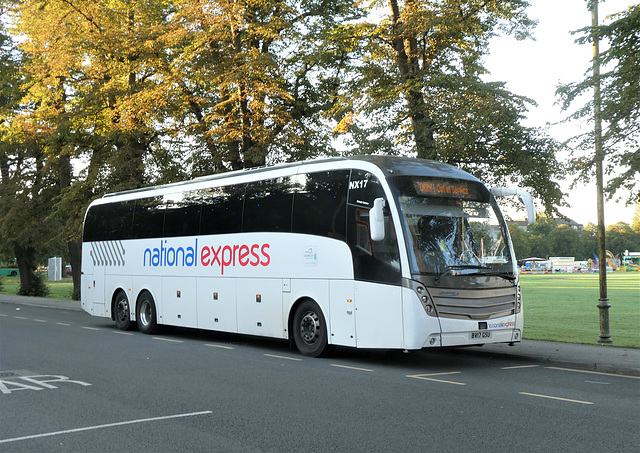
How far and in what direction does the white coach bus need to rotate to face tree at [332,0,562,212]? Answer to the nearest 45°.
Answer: approximately 90° to its left

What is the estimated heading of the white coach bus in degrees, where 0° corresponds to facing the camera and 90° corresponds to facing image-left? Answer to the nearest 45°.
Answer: approximately 315°

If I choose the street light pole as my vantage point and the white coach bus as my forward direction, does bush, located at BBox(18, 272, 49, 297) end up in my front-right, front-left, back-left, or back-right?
front-right

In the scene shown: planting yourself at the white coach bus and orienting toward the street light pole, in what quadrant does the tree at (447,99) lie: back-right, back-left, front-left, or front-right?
front-left

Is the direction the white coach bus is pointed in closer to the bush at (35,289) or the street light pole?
the street light pole

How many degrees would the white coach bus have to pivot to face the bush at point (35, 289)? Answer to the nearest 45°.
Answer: approximately 180°
